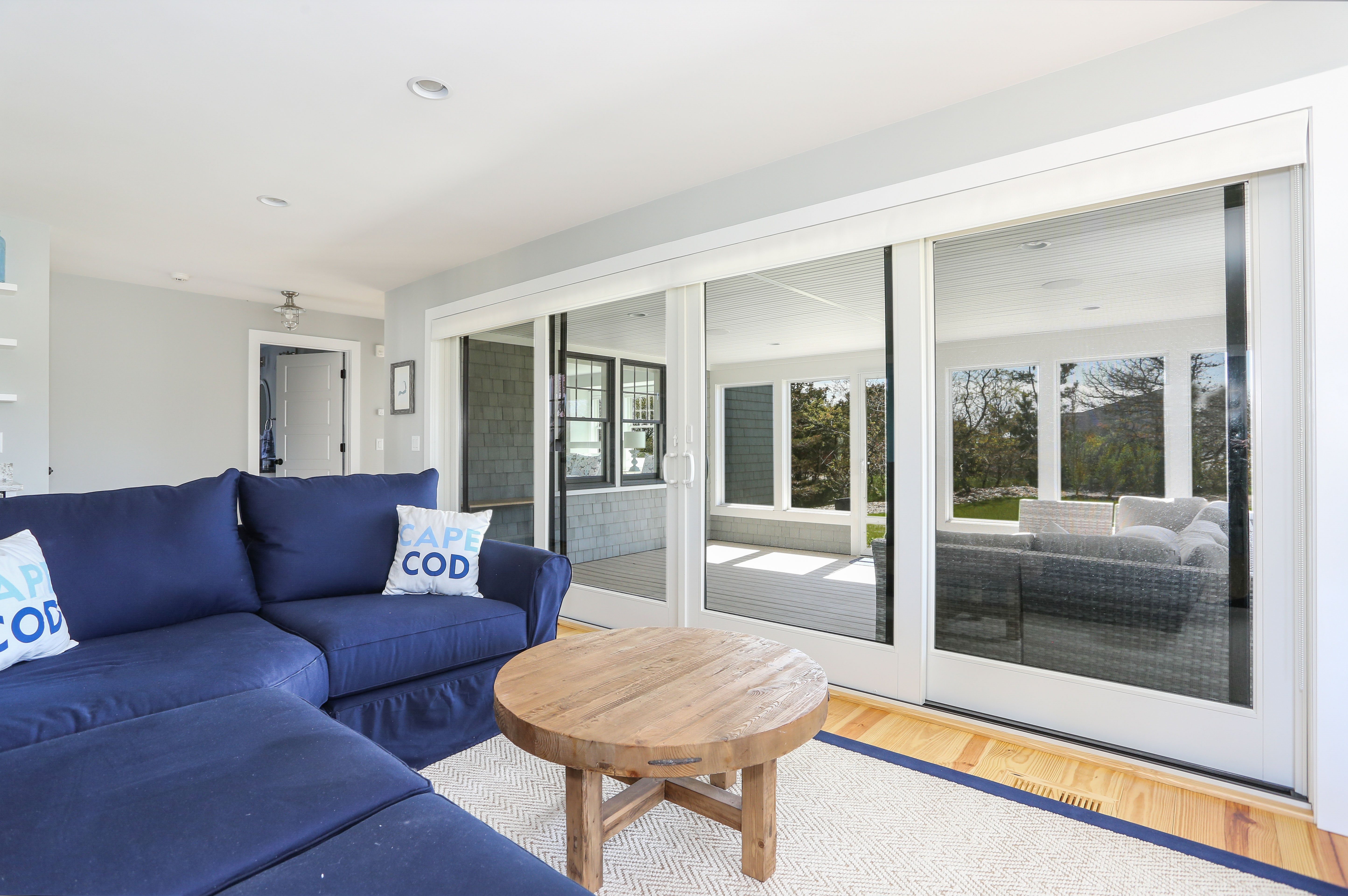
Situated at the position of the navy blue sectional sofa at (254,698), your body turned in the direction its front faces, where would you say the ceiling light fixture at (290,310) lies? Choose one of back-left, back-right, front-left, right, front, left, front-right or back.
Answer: back-left

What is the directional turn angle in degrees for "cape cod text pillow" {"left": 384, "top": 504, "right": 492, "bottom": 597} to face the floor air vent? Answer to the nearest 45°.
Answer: approximately 45° to its left

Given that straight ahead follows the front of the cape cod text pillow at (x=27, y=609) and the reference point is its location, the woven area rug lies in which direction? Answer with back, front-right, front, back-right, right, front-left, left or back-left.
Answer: front-left

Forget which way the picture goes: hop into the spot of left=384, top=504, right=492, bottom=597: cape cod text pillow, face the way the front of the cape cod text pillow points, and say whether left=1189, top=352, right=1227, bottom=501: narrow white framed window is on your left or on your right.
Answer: on your left

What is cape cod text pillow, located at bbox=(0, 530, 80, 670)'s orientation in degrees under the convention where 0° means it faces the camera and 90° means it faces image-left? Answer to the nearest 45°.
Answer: approximately 0°

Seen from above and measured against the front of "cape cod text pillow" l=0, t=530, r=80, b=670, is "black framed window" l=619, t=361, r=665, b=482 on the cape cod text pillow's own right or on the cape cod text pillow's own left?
on the cape cod text pillow's own left

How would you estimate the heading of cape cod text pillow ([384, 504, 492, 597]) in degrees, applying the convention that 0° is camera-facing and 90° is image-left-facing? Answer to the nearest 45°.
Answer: approximately 0°

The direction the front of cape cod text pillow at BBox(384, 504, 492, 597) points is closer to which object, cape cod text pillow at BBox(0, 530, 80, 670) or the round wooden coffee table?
the round wooden coffee table

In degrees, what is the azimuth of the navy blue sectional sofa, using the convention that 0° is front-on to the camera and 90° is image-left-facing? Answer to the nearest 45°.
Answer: approximately 315°

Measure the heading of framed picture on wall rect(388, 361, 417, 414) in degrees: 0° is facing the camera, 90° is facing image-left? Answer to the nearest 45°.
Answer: approximately 45°

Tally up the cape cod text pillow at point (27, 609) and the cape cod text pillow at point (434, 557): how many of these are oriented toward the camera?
2
